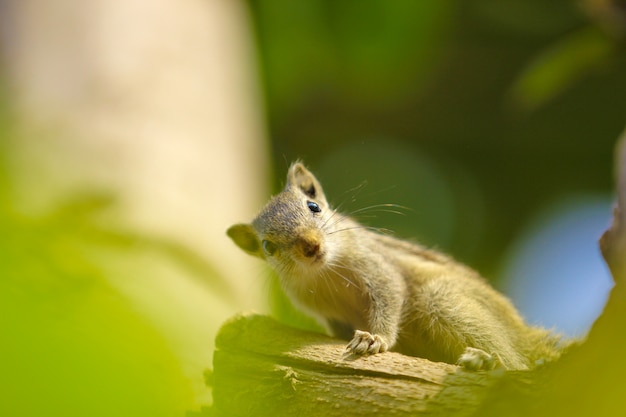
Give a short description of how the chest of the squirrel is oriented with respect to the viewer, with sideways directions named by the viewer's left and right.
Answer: facing the viewer and to the left of the viewer
